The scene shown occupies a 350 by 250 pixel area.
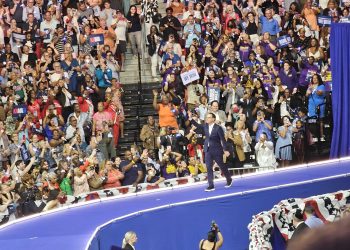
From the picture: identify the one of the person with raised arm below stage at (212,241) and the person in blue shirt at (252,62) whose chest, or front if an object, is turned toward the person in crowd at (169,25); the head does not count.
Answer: the person with raised arm below stage at (212,241)

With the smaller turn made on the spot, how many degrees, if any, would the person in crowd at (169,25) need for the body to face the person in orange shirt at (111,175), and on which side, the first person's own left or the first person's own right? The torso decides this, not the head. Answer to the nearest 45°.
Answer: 0° — they already face them

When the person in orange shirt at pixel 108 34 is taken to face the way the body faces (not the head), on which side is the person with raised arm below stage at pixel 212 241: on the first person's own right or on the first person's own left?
on the first person's own left

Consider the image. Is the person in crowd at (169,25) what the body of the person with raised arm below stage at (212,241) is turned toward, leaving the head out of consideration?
yes

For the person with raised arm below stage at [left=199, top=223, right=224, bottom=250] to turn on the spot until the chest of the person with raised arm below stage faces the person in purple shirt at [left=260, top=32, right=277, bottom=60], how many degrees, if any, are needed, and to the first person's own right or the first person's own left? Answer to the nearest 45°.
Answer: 0° — they already face them

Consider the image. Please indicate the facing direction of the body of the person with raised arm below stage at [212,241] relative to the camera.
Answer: away from the camera

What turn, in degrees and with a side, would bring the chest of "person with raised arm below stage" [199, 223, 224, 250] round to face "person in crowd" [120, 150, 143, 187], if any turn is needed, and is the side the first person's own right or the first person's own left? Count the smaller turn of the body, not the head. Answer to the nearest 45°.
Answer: approximately 45° to the first person's own left

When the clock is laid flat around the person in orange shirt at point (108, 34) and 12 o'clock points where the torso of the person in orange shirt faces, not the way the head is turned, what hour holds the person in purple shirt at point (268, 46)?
The person in purple shirt is roughly at 8 o'clock from the person in orange shirt.

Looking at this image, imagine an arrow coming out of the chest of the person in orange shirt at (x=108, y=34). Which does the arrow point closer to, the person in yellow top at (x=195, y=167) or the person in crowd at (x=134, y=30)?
the person in yellow top

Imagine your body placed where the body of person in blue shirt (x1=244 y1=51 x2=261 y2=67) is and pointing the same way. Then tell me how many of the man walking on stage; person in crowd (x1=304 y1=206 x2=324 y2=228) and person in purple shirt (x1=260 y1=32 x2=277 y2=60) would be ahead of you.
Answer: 2
